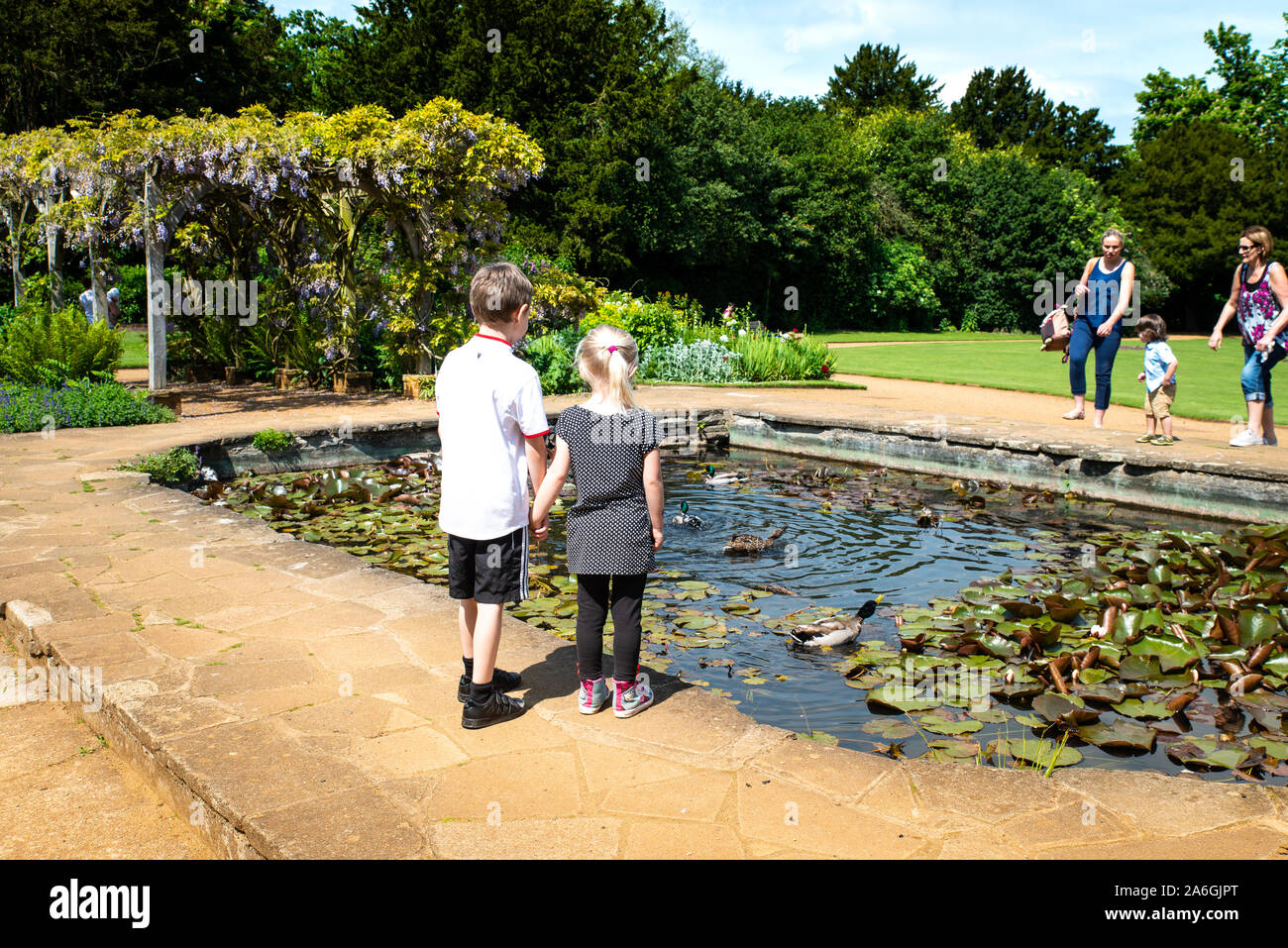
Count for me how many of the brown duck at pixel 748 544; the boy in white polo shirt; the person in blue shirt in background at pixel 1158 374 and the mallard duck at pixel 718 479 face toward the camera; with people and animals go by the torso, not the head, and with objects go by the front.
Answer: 0

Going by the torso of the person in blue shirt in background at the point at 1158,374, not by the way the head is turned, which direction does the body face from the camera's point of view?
to the viewer's left

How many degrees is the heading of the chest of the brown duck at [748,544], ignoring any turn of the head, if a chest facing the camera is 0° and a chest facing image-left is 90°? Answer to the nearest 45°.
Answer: approximately 270°

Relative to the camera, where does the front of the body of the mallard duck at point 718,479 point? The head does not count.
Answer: to the viewer's left

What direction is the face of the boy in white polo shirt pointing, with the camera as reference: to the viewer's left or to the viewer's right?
to the viewer's right

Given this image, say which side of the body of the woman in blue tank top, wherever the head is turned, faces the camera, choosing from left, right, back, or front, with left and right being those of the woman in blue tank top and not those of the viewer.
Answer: front

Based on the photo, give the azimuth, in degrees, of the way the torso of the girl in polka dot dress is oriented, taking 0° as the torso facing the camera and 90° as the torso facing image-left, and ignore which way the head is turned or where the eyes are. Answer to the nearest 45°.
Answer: approximately 180°

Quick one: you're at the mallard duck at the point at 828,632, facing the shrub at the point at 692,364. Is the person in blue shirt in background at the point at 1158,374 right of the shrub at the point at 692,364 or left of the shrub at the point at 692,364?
right

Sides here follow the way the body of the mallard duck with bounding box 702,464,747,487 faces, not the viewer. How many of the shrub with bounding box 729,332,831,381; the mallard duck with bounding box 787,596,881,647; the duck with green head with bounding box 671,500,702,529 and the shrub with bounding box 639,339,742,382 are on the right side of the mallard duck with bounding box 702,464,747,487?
2

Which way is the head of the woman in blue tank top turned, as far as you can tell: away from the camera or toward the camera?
toward the camera

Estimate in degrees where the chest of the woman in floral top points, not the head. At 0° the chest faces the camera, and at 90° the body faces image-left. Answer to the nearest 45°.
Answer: approximately 45°

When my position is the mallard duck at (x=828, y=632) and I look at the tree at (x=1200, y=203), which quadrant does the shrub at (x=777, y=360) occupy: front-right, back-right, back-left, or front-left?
front-left

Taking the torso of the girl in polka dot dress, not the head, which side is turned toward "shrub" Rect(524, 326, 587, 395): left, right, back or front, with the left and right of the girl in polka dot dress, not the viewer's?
front
